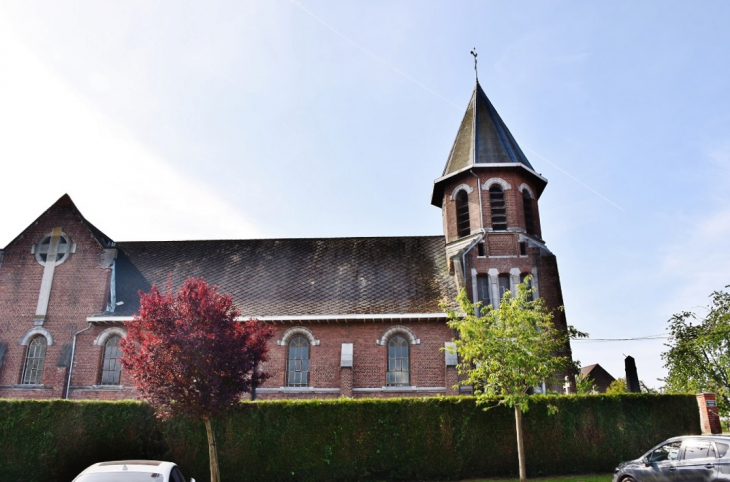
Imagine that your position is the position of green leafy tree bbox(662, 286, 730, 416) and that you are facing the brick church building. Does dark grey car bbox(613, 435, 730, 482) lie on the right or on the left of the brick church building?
left

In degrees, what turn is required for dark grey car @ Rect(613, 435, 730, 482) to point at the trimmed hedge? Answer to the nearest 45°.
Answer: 0° — it already faces it

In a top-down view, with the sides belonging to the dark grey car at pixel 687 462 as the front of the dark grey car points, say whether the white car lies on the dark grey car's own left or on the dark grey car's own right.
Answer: on the dark grey car's own left

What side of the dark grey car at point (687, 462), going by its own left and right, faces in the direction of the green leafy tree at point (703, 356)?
right

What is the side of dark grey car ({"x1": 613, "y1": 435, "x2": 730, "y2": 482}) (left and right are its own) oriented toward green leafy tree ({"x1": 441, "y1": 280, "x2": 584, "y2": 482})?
front

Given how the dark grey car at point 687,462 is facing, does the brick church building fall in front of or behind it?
in front

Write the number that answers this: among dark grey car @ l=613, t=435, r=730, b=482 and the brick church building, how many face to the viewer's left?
1

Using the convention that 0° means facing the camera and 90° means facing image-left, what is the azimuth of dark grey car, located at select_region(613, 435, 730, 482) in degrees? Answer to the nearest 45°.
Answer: approximately 90°
